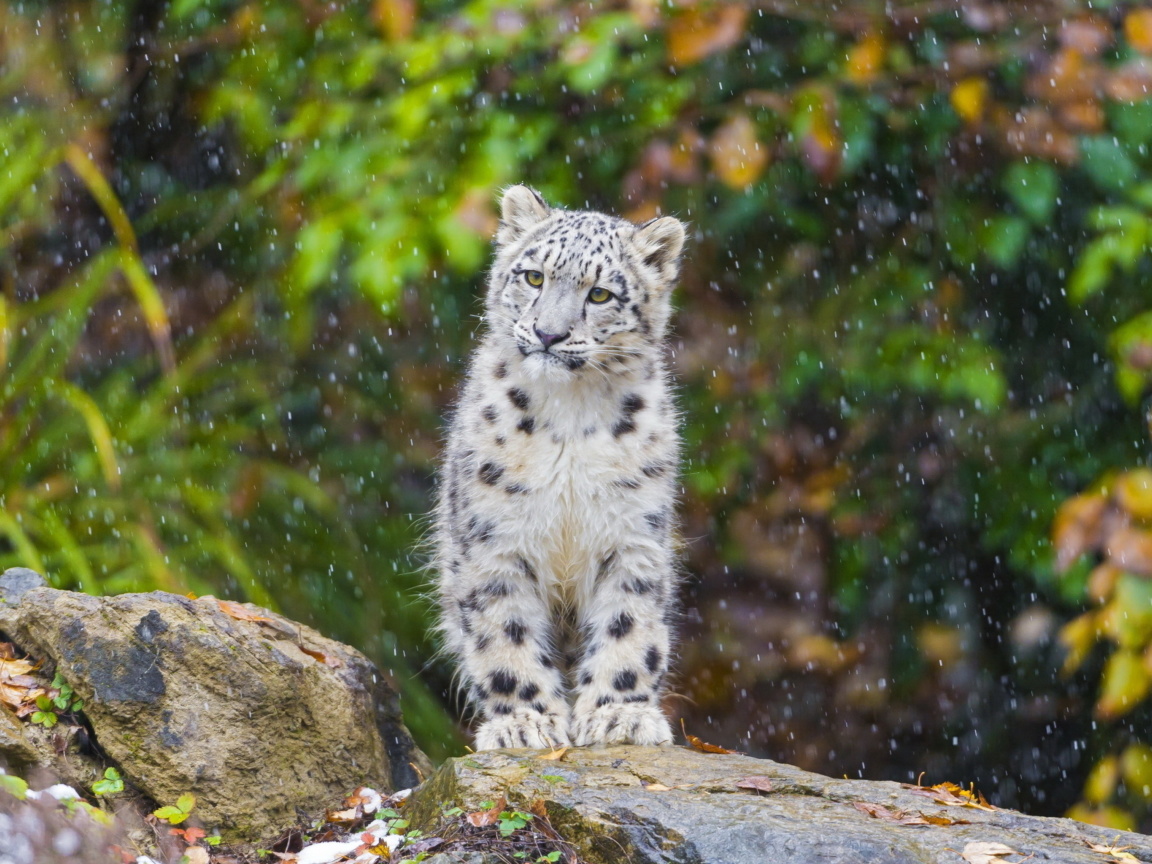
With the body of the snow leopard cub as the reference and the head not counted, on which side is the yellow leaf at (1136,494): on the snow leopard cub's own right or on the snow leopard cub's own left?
on the snow leopard cub's own left

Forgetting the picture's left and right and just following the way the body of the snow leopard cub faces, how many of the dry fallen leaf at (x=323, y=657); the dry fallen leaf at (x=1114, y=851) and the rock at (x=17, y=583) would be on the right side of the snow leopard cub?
2

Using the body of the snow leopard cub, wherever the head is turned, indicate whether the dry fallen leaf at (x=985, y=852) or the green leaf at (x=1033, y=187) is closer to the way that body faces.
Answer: the dry fallen leaf

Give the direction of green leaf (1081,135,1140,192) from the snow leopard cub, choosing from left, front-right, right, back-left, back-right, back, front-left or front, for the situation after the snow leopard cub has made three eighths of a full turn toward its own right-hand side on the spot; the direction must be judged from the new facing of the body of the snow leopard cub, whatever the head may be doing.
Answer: right

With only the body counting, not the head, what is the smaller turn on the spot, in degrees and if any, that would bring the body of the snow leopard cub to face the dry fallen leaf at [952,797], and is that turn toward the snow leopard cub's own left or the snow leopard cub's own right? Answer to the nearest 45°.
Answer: approximately 90° to the snow leopard cub's own left

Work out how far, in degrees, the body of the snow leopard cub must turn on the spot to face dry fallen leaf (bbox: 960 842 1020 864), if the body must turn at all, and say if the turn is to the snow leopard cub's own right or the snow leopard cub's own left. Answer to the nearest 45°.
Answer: approximately 45° to the snow leopard cub's own left

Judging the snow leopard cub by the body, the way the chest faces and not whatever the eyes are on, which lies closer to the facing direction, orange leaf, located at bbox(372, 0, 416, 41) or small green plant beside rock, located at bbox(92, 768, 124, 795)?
the small green plant beside rock

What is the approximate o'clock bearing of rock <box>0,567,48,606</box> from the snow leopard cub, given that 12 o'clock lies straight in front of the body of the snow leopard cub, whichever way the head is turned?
The rock is roughly at 3 o'clock from the snow leopard cub.

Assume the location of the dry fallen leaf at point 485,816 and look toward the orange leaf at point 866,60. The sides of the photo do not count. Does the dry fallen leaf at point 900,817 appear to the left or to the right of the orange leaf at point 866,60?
right

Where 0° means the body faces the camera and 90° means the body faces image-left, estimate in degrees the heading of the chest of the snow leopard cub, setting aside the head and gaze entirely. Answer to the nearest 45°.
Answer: approximately 0°

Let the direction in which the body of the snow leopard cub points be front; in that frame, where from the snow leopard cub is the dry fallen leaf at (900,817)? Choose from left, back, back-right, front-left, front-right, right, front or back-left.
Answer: front-left
